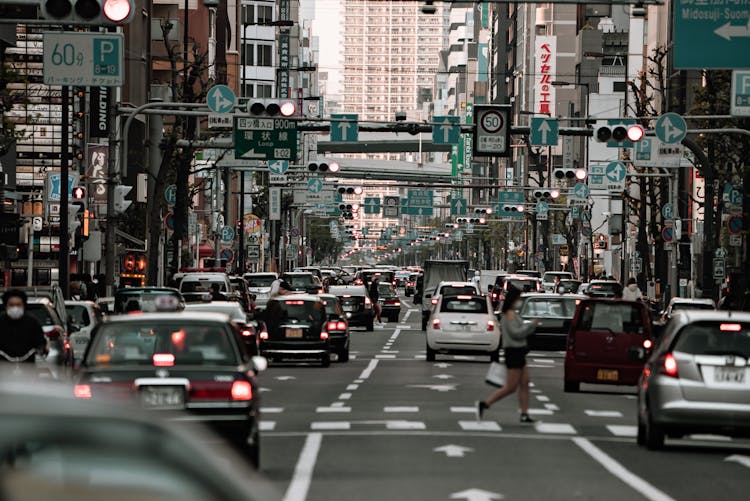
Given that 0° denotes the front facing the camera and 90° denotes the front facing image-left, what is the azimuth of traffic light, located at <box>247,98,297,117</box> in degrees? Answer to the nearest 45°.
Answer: approximately 0°

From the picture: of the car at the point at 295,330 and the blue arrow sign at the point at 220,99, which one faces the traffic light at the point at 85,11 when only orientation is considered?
the blue arrow sign

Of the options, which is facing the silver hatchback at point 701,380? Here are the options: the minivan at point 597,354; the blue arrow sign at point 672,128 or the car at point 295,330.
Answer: the blue arrow sign

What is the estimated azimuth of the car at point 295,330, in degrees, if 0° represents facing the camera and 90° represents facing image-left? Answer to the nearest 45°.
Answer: approximately 180°

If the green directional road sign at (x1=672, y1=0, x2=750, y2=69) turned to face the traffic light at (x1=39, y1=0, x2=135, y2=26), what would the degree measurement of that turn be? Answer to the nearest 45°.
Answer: approximately 45° to its right

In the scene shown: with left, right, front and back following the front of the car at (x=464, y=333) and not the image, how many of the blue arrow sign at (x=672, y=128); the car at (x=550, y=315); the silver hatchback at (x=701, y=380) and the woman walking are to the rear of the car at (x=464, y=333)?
2

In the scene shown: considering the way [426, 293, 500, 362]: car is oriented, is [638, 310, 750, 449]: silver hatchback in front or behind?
behind

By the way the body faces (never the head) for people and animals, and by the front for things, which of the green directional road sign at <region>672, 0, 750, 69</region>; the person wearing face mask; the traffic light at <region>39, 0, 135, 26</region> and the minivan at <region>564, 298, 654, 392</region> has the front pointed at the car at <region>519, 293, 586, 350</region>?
the minivan

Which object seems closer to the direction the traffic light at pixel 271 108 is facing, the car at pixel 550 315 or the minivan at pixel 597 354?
the minivan

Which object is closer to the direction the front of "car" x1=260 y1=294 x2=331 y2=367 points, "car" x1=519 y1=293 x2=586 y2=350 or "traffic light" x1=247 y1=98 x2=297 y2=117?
the traffic light

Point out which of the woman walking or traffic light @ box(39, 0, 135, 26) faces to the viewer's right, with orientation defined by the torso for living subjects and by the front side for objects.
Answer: the woman walking

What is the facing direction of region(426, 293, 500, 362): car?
away from the camera

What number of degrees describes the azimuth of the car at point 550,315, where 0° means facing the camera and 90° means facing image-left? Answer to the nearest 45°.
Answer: approximately 180°
